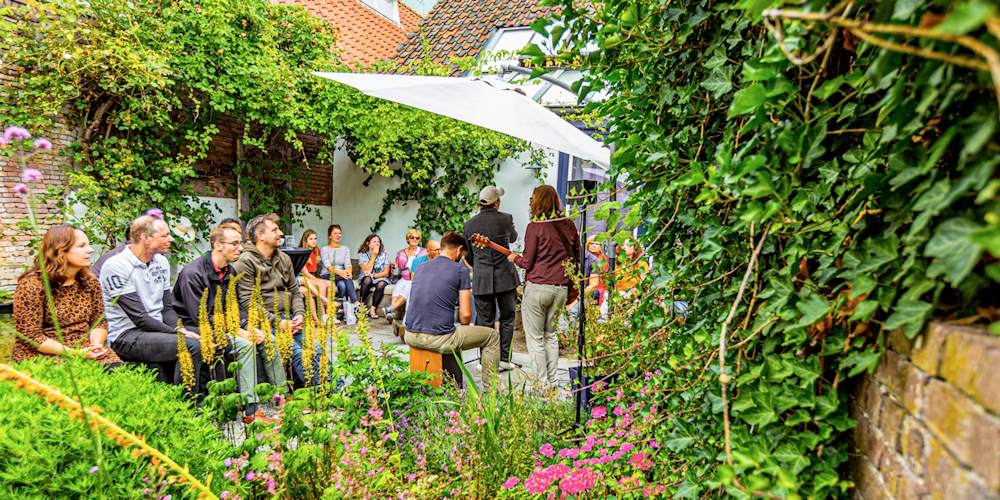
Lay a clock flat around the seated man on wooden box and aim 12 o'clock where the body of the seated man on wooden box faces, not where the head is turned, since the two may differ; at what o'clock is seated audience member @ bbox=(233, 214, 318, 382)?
The seated audience member is roughly at 8 o'clock from the seated man on wooden box.

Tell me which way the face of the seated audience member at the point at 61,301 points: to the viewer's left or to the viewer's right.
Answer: to the viewer's right

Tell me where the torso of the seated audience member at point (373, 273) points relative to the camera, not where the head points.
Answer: toward the camera

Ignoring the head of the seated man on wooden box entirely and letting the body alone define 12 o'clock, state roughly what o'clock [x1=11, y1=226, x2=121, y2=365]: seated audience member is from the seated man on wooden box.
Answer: The seated audience member is roughly at 7 o'clock from the seated man on wooden box.

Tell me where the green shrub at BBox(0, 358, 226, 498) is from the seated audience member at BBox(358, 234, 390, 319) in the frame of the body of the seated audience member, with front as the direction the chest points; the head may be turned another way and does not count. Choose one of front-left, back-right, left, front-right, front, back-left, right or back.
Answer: front

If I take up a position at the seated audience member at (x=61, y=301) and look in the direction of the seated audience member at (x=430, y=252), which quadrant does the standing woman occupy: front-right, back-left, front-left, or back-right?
front-right

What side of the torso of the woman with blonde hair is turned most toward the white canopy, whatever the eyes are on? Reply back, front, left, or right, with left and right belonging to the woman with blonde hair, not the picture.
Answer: front

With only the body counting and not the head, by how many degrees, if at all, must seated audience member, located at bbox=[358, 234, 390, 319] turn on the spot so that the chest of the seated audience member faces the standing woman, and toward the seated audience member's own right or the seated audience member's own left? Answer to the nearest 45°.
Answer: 0° — they already face them

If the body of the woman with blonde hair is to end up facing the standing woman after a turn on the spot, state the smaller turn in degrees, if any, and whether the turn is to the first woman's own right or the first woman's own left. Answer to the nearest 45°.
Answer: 0° — they already face them

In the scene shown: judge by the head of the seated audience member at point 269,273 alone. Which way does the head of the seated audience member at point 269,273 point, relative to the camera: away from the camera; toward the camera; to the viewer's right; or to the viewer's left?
to the viewer's right

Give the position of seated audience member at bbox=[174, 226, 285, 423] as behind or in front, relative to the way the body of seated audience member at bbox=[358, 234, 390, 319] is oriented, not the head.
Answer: in front

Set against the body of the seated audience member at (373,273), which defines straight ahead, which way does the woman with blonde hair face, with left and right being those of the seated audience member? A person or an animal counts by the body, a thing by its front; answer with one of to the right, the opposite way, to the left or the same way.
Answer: the same way

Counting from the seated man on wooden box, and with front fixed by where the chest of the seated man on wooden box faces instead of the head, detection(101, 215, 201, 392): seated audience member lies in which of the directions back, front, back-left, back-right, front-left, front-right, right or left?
back-left

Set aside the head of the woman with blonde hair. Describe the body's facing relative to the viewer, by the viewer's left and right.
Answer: facing the viewer

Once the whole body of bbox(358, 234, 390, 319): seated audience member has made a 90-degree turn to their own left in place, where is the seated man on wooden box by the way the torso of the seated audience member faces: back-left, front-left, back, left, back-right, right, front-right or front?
right

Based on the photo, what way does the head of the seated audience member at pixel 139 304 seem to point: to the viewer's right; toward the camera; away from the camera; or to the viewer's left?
to the viewer's right
